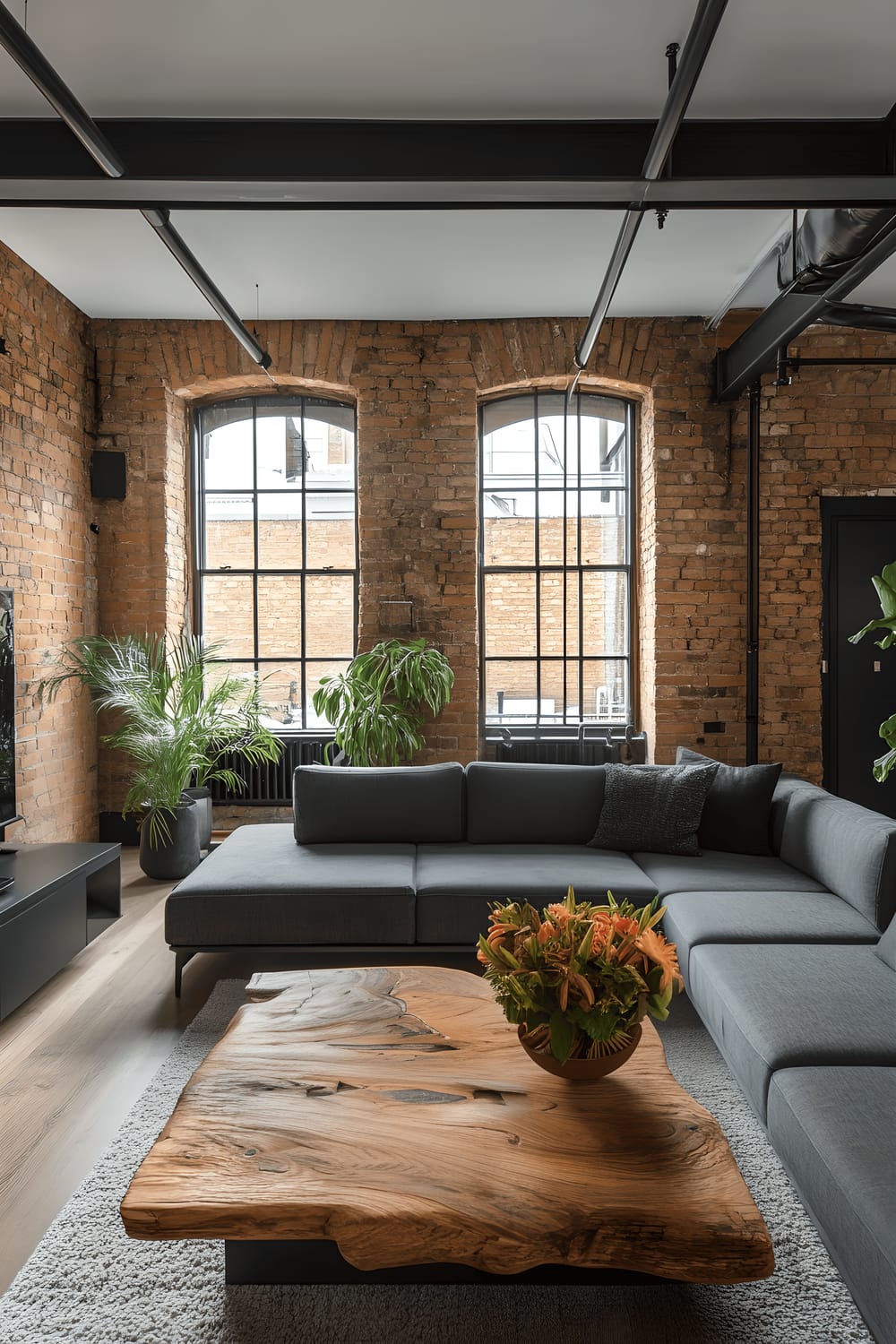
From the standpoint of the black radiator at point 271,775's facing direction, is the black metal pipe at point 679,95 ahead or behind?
ahead

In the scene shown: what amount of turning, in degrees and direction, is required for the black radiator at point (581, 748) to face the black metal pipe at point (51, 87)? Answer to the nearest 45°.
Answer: approximately 45° to its right

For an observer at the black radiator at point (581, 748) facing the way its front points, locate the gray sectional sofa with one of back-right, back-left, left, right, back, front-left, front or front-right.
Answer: front

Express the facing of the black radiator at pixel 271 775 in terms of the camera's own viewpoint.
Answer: facing the viewer

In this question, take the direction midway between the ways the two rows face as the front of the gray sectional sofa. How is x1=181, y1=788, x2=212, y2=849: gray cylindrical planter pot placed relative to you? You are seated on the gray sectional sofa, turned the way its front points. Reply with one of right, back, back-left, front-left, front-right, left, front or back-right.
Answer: right

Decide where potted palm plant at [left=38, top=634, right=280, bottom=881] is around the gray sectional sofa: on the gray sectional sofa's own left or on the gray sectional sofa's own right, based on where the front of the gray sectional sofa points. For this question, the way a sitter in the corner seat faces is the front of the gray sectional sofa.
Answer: on the gray sectional sofa's own right

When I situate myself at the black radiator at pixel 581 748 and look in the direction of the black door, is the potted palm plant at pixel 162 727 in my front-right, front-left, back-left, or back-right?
back-right

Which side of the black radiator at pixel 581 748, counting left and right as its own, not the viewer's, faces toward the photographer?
front

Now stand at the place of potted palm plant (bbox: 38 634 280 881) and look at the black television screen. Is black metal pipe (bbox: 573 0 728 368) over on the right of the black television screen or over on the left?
left

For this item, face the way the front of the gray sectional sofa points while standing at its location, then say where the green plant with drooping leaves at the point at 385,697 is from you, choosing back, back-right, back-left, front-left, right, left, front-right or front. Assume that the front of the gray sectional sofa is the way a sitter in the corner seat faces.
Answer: right

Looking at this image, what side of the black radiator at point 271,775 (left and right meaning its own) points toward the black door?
left

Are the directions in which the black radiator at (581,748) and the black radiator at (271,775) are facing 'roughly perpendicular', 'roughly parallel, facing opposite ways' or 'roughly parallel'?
roughly parallel

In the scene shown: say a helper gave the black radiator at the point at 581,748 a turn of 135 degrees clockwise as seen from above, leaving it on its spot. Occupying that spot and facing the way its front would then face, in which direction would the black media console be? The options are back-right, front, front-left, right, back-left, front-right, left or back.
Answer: left

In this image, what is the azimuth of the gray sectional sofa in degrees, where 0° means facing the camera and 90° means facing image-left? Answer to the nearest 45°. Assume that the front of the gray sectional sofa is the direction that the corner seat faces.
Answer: approximately 45°

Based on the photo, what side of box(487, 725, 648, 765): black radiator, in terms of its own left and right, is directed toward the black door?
left

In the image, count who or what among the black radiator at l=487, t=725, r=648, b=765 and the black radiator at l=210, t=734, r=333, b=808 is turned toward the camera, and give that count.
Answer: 2

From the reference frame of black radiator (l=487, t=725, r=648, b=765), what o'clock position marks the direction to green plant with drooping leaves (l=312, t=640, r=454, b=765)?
The green plant with drooping leaves is roughly at 2 o'clock from the black radiator.
